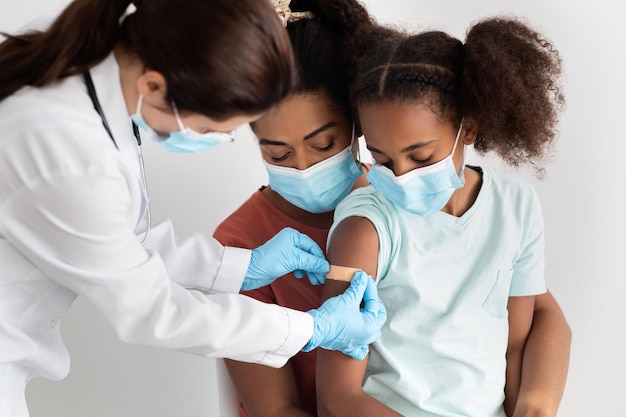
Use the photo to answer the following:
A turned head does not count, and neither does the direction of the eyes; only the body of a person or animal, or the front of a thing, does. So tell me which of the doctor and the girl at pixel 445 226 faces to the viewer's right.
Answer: the doctor

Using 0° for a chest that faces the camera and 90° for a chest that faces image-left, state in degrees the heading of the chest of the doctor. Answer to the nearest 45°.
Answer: approximately 270°

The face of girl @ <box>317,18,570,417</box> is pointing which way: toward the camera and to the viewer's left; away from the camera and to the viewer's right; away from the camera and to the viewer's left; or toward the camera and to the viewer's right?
toward the camera and to the viewer's left

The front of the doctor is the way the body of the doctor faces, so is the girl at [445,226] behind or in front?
in front

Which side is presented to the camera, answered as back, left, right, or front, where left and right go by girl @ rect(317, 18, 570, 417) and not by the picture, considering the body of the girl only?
front

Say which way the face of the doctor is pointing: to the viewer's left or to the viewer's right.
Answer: to the viewer's right

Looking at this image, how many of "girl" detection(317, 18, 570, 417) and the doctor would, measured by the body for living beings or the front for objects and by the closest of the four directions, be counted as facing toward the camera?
1

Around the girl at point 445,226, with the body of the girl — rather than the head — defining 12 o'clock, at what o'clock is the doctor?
The doctor is roughly at 2 o'clock from the girl.
